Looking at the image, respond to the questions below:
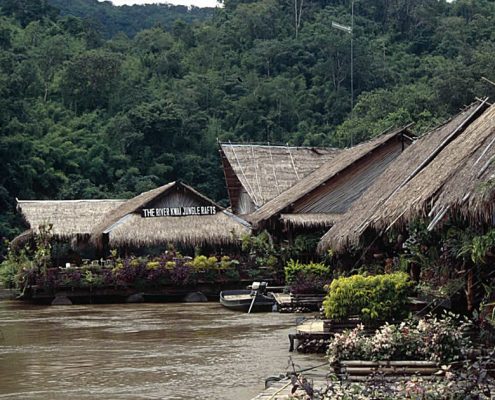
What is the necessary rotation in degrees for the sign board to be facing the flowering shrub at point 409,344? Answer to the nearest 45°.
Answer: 0° — it already faces it

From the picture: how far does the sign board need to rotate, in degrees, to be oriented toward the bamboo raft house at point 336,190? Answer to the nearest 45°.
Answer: approximately 45° to its left

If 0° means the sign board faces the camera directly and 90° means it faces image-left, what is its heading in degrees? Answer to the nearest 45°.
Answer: approximately 0°

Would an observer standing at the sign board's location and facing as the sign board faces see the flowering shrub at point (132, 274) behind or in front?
in front
